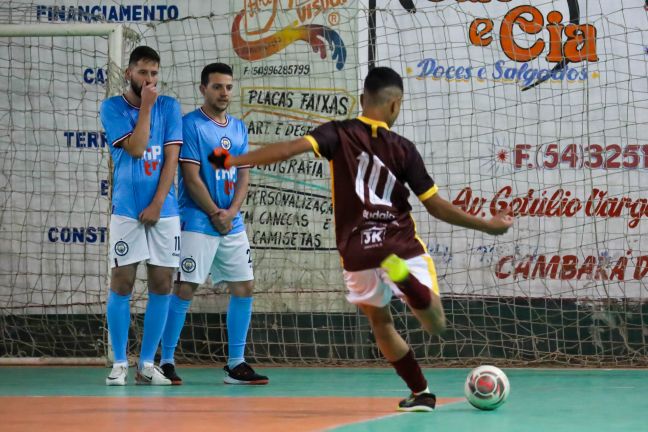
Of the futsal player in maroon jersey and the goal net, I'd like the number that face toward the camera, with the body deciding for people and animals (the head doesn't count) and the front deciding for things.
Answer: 1

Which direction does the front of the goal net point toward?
toward the camera

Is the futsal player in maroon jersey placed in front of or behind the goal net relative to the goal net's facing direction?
in front

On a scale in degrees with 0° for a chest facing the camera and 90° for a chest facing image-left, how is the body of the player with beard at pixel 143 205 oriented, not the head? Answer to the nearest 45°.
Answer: approximately 315°

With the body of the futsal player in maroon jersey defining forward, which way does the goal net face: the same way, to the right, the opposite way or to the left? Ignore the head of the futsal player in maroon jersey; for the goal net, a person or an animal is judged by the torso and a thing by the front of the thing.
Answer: the opposite way

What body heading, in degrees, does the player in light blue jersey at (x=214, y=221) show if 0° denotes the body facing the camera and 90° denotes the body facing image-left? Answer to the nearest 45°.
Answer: approximately 315°

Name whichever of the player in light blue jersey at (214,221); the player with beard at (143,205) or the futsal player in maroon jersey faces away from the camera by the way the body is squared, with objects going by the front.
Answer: the futsal player in maroon jersey

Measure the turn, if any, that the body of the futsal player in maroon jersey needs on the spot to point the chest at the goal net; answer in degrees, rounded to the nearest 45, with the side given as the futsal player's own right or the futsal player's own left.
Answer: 0° — they already face it

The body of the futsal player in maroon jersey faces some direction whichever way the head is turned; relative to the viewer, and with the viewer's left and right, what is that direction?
facing away from the viewer

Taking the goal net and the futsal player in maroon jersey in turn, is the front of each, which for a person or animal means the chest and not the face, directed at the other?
yes

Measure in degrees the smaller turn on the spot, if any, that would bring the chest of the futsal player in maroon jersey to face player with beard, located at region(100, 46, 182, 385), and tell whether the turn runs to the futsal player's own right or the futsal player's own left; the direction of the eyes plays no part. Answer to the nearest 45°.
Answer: approximately 45° to the futsal player's own left

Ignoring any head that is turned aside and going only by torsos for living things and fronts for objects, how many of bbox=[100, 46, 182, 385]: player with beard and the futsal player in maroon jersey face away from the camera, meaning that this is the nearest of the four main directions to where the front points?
1

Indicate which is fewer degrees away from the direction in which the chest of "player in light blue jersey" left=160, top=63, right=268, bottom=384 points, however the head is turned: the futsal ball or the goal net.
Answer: the futsal ball
